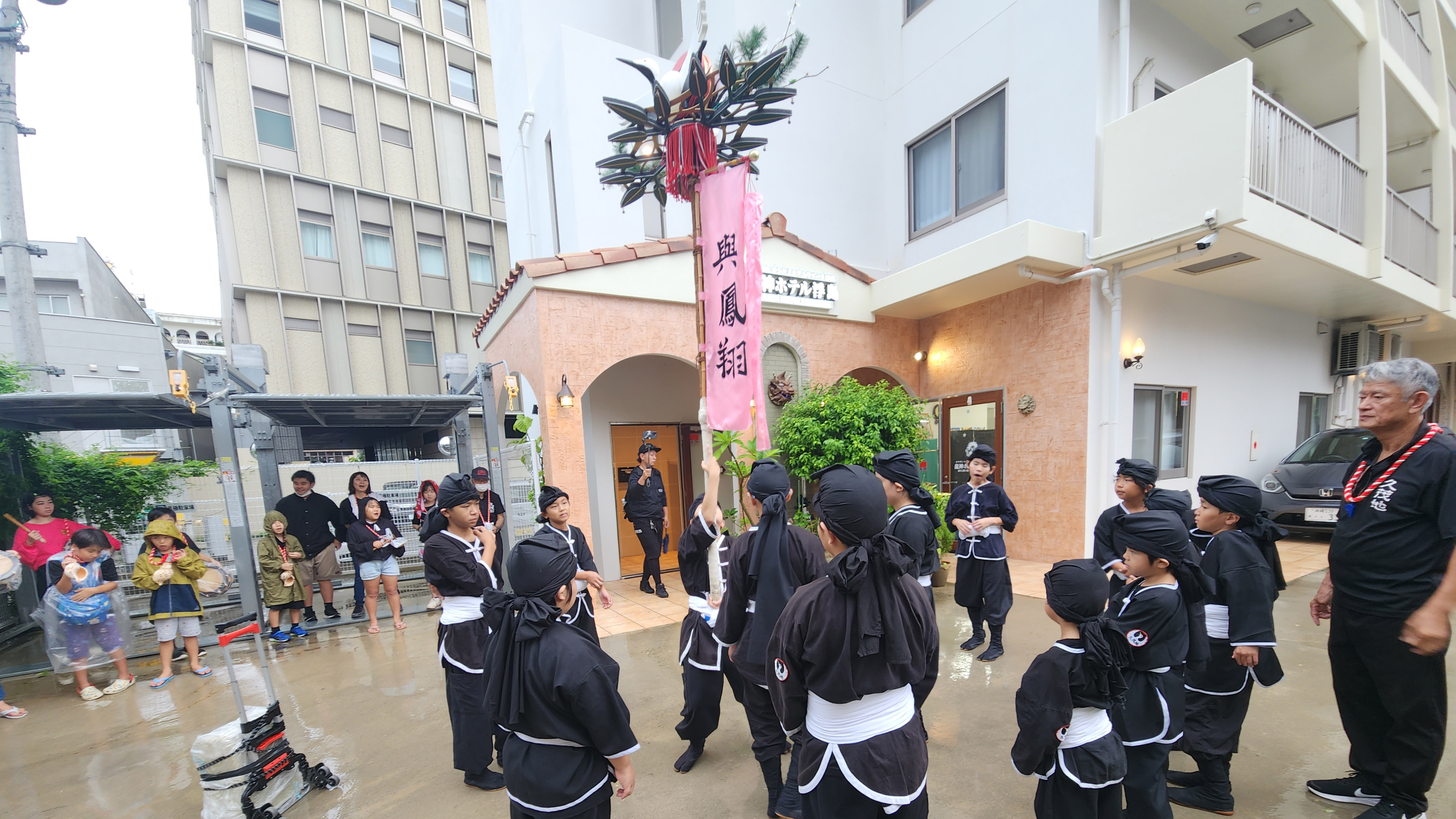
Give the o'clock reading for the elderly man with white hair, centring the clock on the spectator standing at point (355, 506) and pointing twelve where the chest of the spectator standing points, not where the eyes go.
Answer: The elderly man with white hair is roughly at 11 o'clock from the spectator standing.

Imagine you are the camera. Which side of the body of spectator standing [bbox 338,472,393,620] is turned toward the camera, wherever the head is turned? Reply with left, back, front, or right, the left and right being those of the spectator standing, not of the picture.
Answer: front

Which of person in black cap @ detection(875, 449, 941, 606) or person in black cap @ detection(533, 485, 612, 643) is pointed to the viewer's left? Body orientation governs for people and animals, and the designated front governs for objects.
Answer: person in black cap @ detection(875, 449, 941, 606)

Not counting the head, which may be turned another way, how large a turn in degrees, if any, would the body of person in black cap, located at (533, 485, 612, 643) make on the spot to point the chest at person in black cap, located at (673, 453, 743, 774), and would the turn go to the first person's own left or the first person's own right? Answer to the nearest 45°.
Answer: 0° — they already face them

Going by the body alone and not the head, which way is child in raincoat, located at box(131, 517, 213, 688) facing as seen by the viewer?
toward the camera

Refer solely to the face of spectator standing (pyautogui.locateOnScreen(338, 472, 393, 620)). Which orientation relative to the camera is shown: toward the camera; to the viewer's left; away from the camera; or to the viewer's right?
toward the camera

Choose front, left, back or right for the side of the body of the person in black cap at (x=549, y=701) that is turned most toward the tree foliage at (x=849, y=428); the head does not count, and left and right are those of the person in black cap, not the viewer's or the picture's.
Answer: front

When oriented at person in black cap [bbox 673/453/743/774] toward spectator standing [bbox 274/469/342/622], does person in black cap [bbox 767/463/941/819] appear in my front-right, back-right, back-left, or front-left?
back-left

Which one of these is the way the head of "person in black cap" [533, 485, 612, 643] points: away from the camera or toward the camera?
toward the camera

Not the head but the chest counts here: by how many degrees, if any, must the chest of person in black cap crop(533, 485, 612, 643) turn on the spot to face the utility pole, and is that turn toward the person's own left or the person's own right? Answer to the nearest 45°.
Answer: approximately 180°

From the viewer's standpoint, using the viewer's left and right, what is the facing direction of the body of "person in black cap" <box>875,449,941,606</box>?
facing to the left of the viewer

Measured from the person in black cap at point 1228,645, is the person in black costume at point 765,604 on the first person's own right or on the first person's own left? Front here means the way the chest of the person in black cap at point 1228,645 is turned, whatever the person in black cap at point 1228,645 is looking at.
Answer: on the first person's own left

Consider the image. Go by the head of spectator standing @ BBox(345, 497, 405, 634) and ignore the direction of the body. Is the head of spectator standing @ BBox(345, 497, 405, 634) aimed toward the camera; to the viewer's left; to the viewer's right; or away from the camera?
toward the camera

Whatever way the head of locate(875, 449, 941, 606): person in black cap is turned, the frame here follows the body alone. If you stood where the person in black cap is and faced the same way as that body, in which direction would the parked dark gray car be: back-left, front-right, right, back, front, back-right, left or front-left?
back-right

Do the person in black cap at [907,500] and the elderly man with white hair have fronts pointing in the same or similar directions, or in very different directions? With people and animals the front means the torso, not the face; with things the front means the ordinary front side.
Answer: same or similar directions

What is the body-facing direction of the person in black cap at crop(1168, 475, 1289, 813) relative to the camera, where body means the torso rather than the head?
to the viewer's left

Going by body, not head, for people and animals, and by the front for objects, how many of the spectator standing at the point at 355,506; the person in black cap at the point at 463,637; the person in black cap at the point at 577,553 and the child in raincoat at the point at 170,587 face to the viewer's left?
0

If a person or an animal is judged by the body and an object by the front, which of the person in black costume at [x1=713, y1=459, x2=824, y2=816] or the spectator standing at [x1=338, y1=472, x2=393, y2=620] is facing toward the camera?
the spectator standing
